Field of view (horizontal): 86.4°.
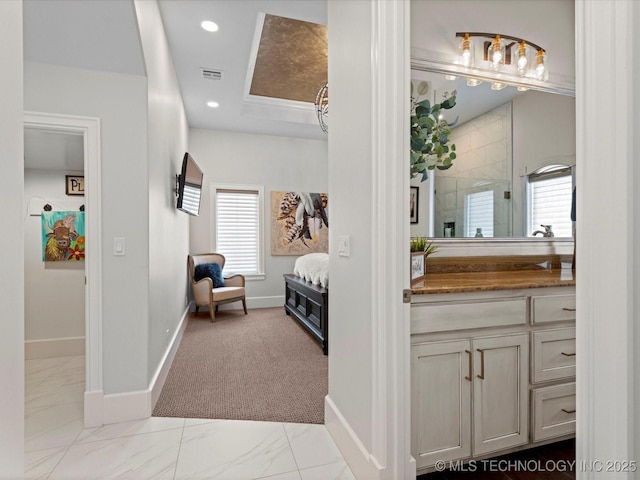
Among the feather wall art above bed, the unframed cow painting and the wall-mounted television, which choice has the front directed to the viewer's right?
the wall-mounted television

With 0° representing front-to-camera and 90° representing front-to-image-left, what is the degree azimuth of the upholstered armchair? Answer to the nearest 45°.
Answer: approximately 315°

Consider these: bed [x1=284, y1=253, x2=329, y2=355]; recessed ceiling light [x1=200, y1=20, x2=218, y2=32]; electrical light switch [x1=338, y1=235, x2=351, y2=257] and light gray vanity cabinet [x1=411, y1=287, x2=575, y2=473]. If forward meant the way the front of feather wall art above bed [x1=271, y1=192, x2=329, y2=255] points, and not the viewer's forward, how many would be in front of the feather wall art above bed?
4

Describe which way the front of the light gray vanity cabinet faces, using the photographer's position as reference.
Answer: facing the viewer and to the right of the viewer

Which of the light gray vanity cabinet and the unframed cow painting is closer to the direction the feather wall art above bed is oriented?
the light gray vanity cabinet

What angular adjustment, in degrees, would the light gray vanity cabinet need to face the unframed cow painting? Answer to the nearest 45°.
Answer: approximately 135° to its right

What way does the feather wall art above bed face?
toward the camera

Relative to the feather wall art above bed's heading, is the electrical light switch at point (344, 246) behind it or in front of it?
in front

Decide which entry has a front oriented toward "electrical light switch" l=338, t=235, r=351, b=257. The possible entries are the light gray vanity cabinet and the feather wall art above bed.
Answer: the feather wall art above bed

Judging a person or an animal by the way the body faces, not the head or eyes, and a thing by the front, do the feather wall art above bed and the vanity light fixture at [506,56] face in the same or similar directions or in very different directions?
same or similar directions

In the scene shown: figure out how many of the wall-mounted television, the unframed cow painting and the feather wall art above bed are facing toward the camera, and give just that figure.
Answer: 2

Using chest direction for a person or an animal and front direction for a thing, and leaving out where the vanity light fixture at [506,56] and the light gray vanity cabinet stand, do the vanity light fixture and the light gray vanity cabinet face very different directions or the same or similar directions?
same or similar directions

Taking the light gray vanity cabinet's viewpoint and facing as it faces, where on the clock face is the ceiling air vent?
The ceiling air vent is roughly at 5 o'clock from the light gray vanity cabinet.

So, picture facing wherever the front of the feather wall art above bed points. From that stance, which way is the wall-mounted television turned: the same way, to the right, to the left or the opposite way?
to the left

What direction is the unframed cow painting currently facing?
toward the camera

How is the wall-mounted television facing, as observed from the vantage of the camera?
facing to the right of the viewer

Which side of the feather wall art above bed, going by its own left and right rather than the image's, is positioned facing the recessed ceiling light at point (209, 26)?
front
